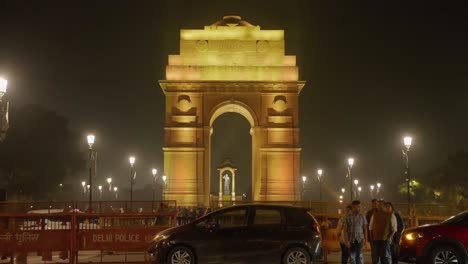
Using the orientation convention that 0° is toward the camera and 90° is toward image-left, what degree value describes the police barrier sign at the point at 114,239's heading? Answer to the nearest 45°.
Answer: approximately 0°

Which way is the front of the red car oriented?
to the viewer's left

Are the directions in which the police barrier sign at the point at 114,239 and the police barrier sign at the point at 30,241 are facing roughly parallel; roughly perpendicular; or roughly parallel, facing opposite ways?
roughly parallel

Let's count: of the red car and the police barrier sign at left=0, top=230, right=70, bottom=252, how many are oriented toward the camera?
1

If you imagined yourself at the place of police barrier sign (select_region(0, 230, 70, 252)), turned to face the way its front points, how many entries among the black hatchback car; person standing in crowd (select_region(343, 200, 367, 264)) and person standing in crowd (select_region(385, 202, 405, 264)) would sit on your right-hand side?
0

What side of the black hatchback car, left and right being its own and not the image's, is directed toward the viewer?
left

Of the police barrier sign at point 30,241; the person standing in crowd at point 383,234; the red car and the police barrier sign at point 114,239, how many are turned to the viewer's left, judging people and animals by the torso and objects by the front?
1

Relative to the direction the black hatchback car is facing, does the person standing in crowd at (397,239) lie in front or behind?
behind

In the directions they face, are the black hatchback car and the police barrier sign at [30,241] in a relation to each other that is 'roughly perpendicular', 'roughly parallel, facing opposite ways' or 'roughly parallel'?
roughly perpendicular

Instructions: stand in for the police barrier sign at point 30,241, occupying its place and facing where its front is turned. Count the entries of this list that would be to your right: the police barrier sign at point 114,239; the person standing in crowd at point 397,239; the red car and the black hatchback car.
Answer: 0

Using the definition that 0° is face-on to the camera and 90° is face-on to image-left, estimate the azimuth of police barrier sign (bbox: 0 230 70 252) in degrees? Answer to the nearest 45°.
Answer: approximately 0°
